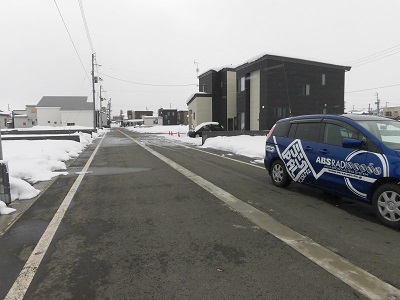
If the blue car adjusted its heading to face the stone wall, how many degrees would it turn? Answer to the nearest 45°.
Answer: approximately 135° to its right

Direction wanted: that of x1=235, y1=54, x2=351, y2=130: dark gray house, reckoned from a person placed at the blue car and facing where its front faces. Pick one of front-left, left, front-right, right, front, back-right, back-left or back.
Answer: back-left

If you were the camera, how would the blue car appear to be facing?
facing the viewer and to the right of the viewer

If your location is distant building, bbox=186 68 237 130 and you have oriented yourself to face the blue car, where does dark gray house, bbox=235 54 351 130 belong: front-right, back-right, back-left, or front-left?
front-left
